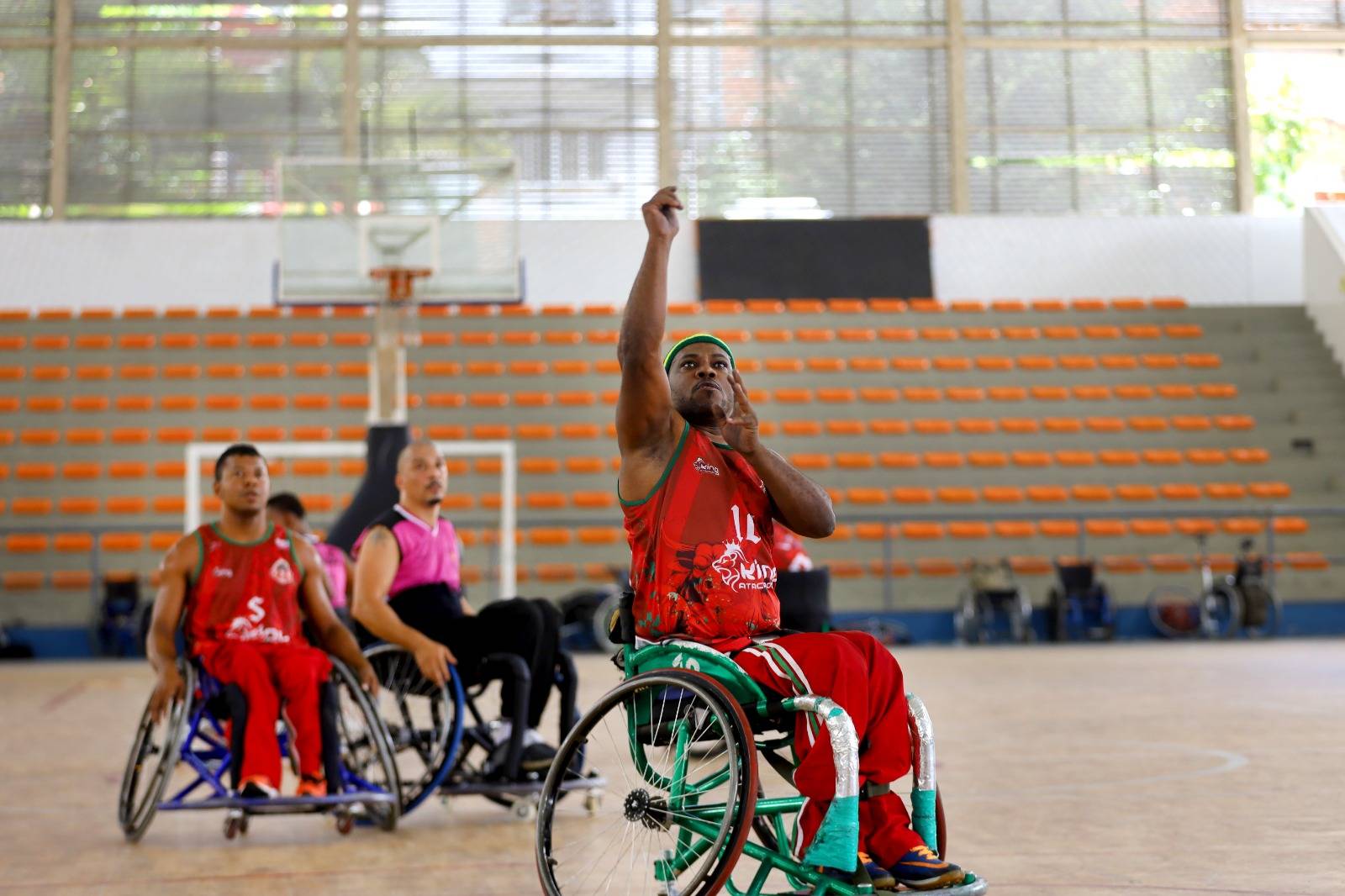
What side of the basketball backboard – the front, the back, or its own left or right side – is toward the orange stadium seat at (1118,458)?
left

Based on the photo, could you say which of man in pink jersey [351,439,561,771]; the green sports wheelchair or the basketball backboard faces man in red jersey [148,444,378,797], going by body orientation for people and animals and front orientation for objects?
the basketball backboard

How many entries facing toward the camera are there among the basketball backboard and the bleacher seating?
2

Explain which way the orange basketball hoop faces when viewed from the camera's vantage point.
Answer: facing the viewer

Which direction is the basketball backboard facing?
toward the camera

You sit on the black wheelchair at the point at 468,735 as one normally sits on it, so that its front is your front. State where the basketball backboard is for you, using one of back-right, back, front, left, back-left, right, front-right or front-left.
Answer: back-left

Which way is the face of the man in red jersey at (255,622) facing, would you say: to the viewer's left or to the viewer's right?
to the viewer's right

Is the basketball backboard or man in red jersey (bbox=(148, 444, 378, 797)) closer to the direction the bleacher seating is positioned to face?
the man in red jersey

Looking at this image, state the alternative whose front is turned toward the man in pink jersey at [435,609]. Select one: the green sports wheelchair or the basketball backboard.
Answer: the basketball backboard

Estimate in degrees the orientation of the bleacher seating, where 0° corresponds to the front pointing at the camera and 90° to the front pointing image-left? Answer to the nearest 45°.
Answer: approximately 0°

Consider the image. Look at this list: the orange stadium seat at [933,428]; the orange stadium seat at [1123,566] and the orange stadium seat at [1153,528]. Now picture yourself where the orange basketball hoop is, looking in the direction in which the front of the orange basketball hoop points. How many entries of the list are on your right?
0

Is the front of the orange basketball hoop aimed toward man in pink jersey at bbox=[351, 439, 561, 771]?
yes

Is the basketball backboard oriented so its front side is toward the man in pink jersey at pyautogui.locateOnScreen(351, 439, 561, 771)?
yes

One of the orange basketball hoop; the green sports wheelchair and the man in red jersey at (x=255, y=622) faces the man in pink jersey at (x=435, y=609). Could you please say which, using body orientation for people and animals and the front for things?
the orange basketball hoop
